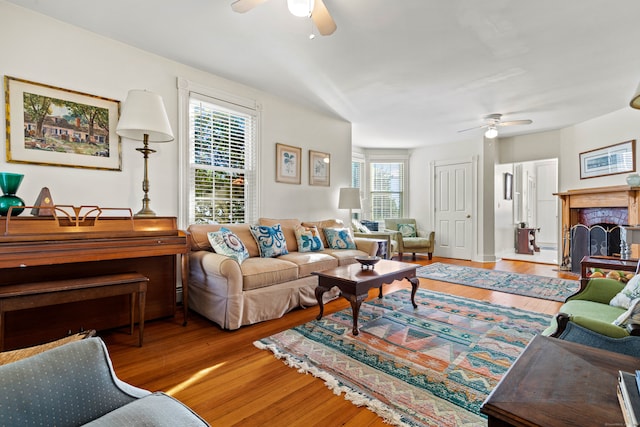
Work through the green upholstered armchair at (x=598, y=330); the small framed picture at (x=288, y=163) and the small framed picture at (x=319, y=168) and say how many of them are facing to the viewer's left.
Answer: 1

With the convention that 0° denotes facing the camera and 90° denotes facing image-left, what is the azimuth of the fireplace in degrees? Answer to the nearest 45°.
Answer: approximately 45°

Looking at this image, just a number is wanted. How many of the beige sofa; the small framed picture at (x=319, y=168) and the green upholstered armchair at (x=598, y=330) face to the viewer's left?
1

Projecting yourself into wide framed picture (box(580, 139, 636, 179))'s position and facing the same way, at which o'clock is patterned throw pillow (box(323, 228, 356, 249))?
The patterned throw pillow is roughly at 12 o'clock from the wide framed picture.

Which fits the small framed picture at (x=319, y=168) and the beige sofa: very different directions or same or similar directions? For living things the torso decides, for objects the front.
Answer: same or similar directions

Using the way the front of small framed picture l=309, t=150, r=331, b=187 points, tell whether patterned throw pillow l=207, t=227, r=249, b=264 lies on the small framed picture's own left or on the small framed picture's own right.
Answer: on the small framed picture's own right

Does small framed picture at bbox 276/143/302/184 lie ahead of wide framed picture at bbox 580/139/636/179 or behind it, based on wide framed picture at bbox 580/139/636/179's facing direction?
ahead

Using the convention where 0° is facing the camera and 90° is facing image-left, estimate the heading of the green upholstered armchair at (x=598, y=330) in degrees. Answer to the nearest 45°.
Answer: approximately 90°

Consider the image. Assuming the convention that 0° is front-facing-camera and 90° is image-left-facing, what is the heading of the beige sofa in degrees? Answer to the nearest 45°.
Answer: approximately 315°

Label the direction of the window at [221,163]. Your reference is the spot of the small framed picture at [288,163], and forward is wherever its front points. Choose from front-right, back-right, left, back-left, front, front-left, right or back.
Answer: right

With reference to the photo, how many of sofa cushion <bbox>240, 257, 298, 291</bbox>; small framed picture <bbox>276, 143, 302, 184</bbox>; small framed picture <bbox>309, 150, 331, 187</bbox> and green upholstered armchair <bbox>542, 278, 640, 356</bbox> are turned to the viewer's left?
1

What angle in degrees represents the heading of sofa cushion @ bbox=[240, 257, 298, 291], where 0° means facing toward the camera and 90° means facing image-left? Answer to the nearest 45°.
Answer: approximately 315°

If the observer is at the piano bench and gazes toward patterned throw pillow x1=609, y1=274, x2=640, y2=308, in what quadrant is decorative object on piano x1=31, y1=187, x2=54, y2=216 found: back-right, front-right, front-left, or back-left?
back-left

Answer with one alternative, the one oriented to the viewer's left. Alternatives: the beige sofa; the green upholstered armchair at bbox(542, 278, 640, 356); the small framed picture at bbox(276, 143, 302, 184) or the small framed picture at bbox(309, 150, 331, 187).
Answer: the green upholstered armchair

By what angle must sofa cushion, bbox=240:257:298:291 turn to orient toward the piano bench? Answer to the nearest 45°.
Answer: approximately 90° to its right

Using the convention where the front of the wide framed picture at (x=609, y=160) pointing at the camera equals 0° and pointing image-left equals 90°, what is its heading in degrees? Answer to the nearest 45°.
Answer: approximately 45°
